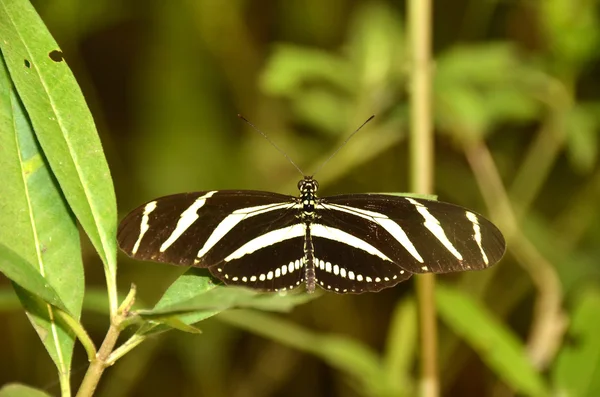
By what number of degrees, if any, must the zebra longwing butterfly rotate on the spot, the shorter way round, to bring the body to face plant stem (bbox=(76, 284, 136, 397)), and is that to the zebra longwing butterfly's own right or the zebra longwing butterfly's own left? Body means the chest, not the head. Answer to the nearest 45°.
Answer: approximately 135° to the zebra longwing butterfly's own left

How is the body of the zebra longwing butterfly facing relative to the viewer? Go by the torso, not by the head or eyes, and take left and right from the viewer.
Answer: facing away from the viewer
